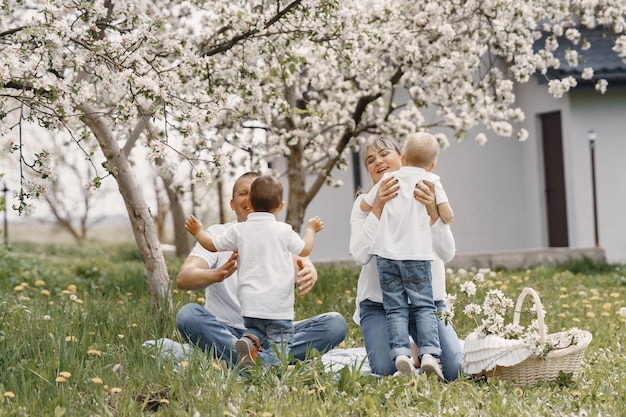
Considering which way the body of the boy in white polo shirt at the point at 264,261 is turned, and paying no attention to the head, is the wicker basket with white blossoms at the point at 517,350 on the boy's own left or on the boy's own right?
on the boy's own right

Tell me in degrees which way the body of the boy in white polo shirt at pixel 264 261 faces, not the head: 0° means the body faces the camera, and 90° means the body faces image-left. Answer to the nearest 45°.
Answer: approximately 180°

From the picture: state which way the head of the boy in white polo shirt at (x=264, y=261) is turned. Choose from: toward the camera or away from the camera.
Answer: away from the camera

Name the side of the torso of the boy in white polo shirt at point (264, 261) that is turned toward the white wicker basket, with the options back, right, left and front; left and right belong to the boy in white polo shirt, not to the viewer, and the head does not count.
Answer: right
